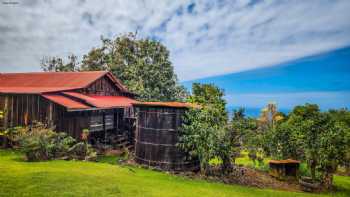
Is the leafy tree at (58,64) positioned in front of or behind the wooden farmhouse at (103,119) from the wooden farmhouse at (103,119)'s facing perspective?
behind

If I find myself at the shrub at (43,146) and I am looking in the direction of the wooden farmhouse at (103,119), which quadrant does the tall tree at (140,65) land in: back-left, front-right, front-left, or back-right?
front-left

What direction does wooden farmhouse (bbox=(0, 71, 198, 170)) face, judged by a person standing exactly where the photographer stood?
facing the viewer and to the right of the viewer

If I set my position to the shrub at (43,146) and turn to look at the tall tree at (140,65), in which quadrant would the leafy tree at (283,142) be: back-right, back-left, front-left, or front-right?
front-right

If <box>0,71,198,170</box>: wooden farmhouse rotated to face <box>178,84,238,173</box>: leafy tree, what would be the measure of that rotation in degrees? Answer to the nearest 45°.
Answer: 0° — it already faces it

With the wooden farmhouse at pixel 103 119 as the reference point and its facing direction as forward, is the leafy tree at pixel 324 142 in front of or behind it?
in front

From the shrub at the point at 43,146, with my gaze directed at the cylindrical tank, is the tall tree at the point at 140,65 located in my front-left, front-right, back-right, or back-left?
front-left

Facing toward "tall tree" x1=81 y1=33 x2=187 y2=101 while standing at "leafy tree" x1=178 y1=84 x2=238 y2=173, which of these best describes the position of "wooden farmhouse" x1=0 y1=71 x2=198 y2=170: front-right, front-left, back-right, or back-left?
front-left
